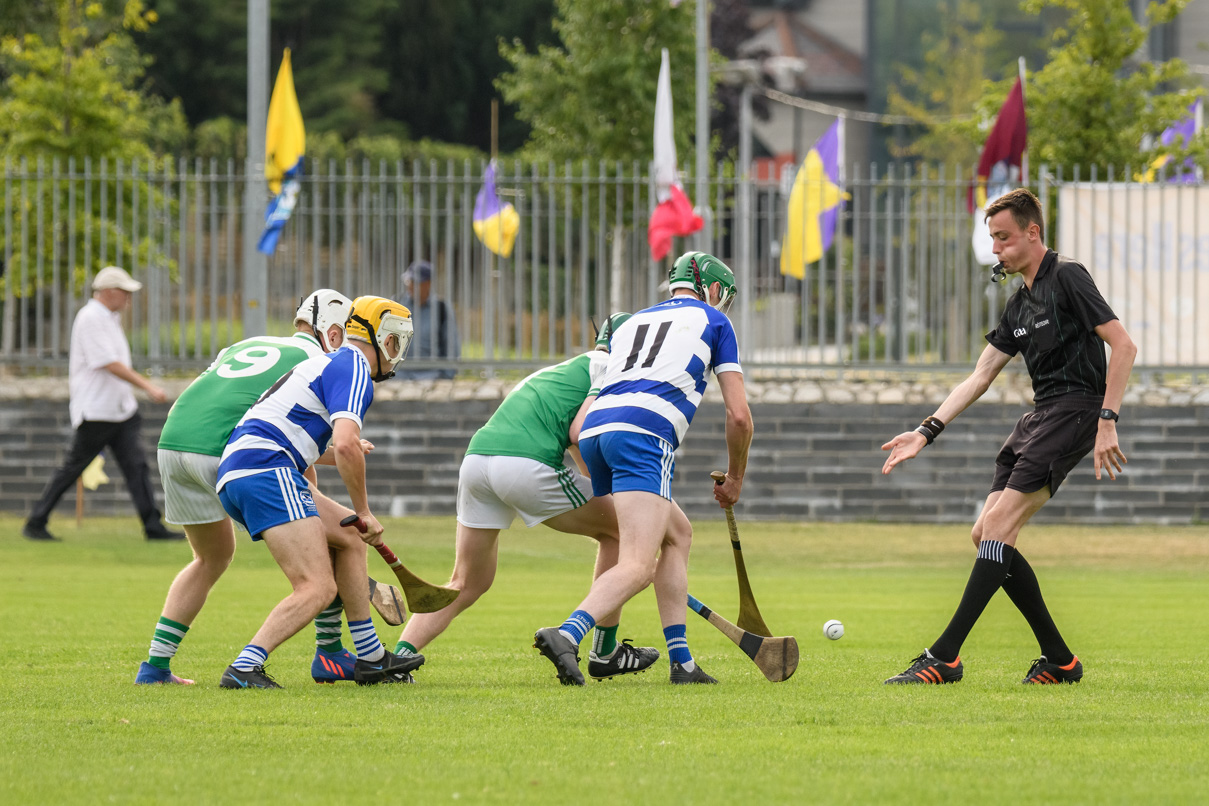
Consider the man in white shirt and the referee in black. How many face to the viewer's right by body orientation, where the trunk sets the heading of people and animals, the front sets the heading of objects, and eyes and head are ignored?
1

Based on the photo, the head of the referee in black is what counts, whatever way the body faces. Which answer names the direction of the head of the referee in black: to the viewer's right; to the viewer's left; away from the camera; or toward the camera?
to the viewer's left

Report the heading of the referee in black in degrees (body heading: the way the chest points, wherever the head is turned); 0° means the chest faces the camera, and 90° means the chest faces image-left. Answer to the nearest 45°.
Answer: approximately 45°

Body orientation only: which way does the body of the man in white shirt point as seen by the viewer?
to the viewer's right

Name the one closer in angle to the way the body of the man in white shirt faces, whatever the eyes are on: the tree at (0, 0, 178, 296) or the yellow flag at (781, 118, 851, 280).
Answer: the yellow flag

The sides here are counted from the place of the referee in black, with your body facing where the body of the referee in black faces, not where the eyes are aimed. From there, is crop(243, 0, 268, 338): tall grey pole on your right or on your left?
on your right

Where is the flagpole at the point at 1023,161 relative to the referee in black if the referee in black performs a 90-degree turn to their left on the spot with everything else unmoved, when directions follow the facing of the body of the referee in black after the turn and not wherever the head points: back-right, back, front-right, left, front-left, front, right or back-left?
back-left

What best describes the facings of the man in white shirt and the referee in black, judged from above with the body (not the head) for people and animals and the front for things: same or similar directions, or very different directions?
very different directions
